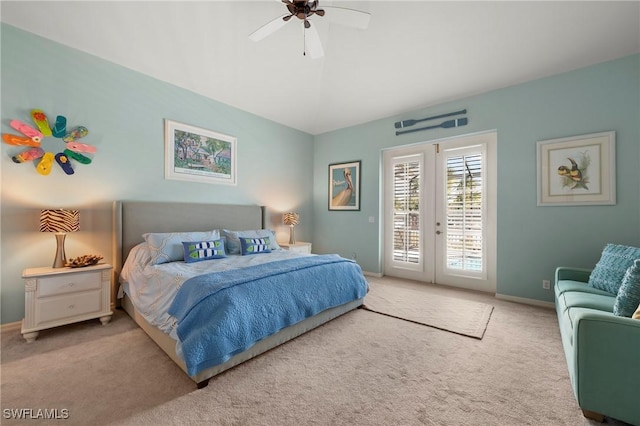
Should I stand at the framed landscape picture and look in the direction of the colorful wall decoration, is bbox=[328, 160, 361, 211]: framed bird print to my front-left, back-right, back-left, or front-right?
back-left

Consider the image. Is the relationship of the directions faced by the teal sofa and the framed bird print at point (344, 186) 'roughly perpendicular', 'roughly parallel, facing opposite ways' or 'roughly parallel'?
roughly perpendicular

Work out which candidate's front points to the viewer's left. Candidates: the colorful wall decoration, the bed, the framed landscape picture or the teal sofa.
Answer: the teal sofa

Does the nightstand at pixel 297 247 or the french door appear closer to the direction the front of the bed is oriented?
the french door

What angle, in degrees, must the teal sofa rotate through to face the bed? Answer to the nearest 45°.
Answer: approximately 45° to its left

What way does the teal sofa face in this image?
to the viewer's left

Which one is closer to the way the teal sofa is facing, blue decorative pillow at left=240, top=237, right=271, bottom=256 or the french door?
the blue decorative pillow

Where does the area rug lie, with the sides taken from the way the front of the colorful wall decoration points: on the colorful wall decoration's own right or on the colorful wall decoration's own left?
on the colorful wall decoration's own left

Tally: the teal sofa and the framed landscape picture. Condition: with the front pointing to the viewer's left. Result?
1

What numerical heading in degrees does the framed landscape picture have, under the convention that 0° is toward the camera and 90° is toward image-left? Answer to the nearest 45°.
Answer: approximately 315°
